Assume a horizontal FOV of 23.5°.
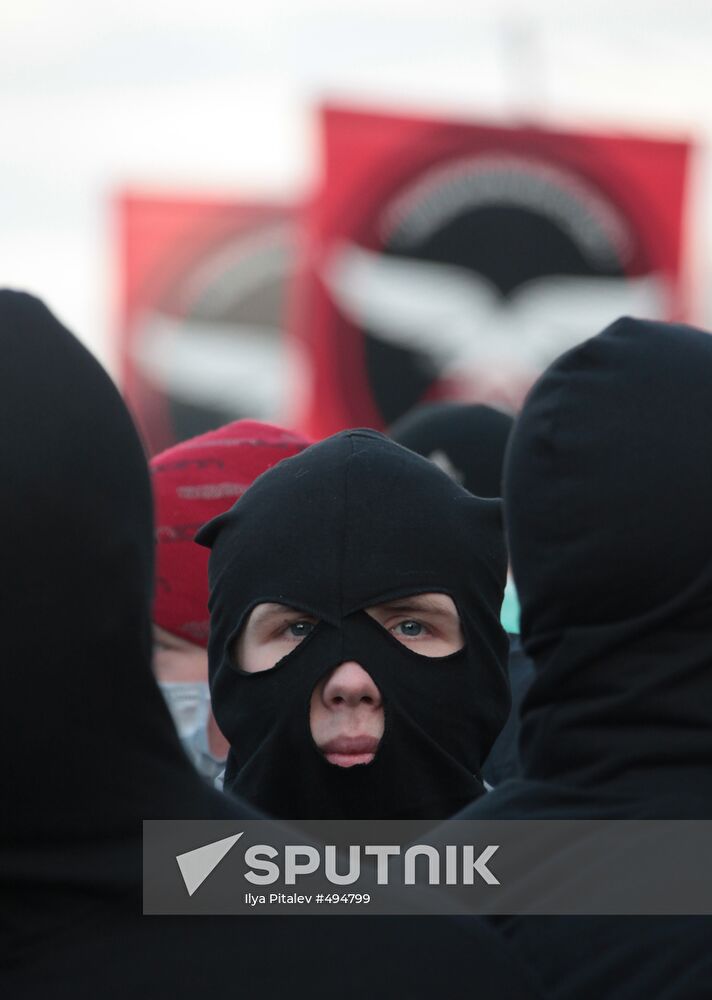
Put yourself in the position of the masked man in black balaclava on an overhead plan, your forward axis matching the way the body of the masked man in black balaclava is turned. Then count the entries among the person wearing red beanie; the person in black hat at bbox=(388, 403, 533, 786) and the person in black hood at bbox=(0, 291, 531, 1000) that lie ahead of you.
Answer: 1

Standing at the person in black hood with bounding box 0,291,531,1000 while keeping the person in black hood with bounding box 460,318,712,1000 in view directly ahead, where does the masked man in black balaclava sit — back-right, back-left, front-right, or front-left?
front-left

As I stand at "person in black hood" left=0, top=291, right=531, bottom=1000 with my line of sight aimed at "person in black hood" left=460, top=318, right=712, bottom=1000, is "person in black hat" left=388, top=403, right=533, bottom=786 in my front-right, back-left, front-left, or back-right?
front-left

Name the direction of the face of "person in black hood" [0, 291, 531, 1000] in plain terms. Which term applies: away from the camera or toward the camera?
away from the camera

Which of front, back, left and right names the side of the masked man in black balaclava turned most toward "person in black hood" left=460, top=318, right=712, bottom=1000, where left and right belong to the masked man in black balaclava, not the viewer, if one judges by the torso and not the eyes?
front

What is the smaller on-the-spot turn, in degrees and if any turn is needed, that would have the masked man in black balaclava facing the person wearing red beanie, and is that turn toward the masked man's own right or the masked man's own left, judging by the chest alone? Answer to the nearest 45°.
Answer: approximately 180°

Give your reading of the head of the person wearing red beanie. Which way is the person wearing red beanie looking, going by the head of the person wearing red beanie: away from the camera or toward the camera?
toward the camera

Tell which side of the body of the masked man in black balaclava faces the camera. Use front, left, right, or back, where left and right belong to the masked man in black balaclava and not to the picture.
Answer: front

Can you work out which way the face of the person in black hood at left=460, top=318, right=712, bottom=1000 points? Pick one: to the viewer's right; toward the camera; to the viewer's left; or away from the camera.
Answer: away from the camera

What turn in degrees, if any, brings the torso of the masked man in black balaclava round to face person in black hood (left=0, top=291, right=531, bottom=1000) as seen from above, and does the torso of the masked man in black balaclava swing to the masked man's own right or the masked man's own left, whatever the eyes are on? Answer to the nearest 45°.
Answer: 0° — they already face them

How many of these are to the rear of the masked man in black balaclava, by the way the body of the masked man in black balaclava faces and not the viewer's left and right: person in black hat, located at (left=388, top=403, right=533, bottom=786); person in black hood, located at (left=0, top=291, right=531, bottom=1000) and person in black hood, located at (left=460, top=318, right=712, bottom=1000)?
1

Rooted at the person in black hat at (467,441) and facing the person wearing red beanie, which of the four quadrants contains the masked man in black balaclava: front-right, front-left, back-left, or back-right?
front-left

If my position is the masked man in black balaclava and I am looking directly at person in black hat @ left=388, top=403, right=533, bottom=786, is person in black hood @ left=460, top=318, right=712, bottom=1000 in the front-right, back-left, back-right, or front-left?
back-right

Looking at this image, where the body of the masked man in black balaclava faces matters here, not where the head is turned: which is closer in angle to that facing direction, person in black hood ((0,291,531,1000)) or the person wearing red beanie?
the person in black hood

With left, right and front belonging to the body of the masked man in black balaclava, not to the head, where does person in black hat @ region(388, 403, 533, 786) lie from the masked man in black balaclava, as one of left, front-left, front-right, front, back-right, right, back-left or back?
back
